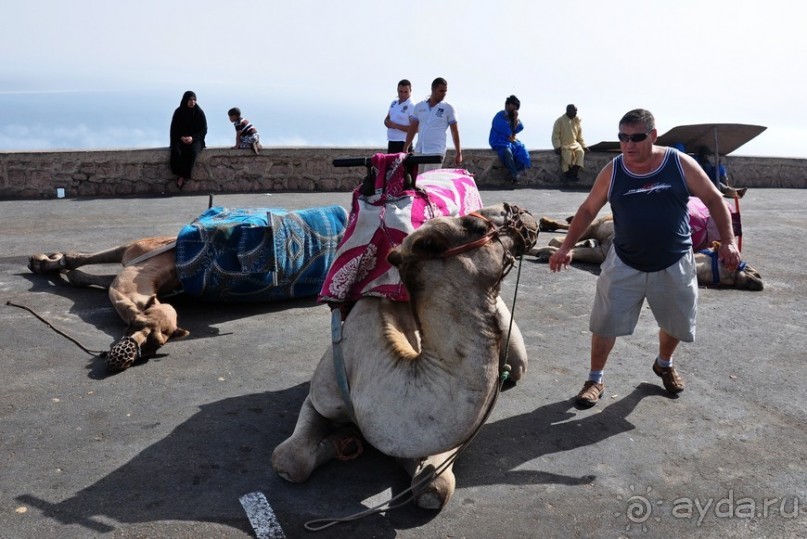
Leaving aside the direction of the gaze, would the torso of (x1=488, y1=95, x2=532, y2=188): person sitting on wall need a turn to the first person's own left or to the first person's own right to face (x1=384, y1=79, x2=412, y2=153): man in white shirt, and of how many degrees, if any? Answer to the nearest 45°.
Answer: approximately 90° to the first person's own right

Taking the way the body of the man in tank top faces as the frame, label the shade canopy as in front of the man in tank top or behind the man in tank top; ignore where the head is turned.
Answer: behind

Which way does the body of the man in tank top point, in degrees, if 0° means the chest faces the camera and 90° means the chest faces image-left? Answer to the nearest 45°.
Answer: approximately 0°

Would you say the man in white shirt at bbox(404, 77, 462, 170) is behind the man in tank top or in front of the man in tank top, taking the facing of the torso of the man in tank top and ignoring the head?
behind

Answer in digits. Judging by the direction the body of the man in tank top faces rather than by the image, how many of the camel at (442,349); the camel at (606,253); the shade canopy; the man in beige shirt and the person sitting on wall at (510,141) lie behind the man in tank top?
4
